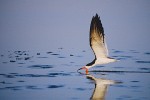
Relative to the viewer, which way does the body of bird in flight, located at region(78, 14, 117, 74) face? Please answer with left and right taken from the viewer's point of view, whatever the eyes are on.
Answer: facing to the left of the viewer
